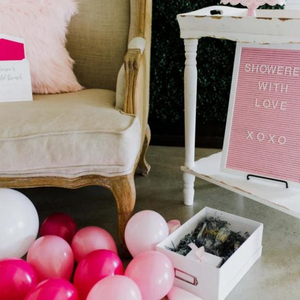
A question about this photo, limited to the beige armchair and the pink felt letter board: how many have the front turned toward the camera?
2

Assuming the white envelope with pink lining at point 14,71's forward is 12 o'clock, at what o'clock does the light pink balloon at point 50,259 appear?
The light pink balloon is roughly at 12 o'clock from the white envelope with pink lining.

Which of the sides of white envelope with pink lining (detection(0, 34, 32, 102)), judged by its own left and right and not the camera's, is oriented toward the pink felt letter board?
left

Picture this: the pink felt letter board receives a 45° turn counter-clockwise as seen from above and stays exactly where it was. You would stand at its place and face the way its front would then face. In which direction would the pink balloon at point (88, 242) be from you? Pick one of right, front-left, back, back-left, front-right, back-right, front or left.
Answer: right

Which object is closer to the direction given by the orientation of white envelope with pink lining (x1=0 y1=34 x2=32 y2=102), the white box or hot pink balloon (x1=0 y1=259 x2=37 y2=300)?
the hot pink balloon

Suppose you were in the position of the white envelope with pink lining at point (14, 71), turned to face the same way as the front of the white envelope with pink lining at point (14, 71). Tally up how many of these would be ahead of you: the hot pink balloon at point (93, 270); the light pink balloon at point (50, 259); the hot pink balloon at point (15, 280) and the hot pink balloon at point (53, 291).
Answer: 4

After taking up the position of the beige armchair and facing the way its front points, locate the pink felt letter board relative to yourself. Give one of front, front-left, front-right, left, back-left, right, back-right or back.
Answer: left

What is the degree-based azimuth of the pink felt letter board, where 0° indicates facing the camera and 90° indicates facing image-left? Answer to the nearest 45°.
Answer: approximately 0°

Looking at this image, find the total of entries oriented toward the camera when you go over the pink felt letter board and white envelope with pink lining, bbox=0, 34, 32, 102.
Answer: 2

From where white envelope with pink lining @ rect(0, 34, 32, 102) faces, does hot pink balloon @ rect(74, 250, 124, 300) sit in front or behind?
in front

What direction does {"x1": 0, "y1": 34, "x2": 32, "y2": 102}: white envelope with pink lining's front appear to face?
toward the camera

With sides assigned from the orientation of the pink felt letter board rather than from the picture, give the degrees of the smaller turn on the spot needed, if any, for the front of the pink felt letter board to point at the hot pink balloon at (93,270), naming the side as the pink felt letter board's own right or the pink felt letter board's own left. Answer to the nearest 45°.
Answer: approximately 45° to the pink felt letter board's own right

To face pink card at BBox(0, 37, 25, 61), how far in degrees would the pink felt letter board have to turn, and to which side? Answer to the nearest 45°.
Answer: approximately 90° to its right
